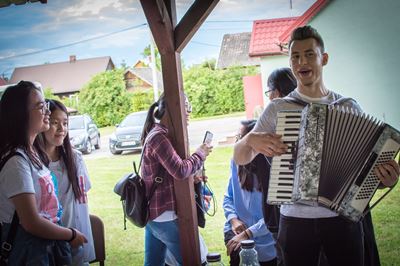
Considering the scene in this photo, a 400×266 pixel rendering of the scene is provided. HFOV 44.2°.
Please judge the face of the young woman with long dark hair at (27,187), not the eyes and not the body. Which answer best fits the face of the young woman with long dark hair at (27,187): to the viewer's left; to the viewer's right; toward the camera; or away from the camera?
to the viewer's right

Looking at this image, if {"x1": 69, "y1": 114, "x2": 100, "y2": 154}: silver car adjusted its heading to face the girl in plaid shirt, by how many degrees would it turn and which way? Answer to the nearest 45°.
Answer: approximately 45° to its left

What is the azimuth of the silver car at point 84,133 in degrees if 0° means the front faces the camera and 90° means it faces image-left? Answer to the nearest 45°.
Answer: approximately 45°

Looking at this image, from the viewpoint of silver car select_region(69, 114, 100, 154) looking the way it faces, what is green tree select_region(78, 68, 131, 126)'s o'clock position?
The green tree is roughly at 6 o'clock from the silver car.

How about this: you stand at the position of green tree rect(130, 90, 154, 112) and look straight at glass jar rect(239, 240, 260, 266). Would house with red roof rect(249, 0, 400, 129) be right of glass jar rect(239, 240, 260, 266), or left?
left

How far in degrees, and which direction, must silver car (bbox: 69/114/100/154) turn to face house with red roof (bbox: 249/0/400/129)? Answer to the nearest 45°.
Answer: approximately 90° to its left

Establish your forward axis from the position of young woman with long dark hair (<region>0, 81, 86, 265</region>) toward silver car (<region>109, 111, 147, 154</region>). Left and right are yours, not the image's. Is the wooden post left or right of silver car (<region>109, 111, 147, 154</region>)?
right

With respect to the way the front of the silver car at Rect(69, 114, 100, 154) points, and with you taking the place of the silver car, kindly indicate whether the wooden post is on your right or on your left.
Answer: on your left

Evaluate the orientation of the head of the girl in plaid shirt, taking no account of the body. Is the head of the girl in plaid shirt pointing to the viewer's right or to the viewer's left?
to the viewer's right

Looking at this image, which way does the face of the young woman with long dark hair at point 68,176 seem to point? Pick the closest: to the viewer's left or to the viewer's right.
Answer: to the viewer's right

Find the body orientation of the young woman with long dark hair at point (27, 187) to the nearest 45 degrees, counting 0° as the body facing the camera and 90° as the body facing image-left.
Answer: approximately 270°

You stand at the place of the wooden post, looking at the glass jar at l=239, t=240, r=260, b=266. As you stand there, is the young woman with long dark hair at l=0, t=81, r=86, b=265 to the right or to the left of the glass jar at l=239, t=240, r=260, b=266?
right

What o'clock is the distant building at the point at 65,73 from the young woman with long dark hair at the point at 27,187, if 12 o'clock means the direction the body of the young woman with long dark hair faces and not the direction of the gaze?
The distant building is roughly at 9 o'clock from the young woman with long dark hair.
